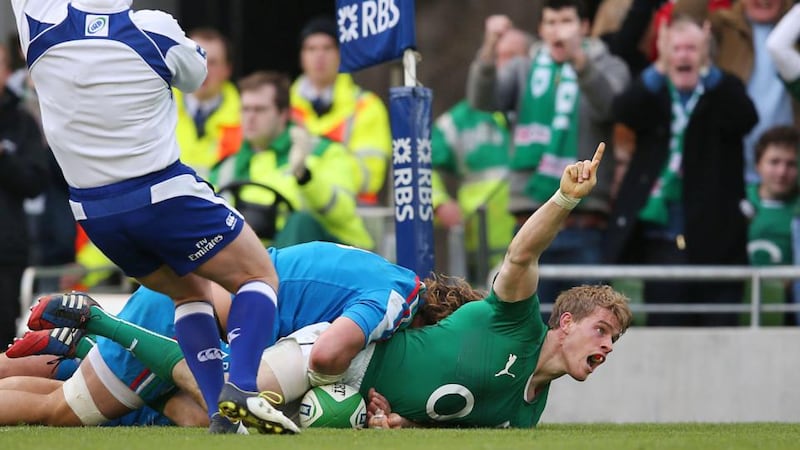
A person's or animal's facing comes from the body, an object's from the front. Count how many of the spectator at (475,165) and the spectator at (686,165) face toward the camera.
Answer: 2

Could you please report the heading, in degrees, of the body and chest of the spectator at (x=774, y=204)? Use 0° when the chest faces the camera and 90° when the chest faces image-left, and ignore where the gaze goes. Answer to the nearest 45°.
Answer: approximately 0°

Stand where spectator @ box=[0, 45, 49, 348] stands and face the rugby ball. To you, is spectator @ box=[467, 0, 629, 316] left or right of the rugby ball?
left

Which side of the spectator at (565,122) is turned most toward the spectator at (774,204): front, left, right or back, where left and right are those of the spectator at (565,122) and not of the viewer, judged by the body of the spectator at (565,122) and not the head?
left

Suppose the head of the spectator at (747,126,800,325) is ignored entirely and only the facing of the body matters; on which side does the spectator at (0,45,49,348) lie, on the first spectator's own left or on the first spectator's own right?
on the first spectator's own right

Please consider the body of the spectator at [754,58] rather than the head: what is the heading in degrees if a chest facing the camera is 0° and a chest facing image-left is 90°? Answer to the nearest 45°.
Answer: approximately 0°
